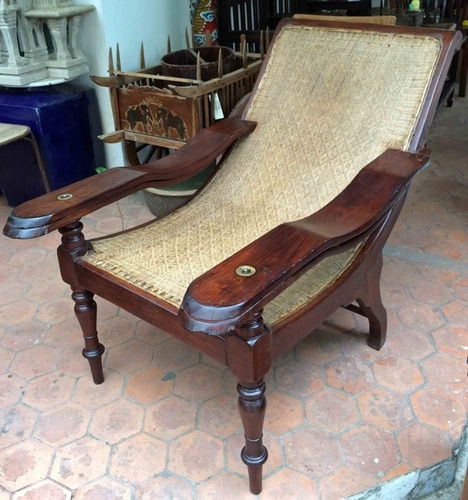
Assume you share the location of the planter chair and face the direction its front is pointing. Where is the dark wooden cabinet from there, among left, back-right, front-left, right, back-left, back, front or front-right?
back-right

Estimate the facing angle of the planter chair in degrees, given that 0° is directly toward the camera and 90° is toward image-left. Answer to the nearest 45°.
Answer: approximately 45°

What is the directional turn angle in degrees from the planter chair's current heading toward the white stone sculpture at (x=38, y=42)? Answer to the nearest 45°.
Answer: approximately 90° to its right

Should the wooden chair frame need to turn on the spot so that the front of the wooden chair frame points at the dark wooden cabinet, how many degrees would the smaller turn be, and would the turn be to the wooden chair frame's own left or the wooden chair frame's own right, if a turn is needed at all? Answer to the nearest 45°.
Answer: approximately 135° to the wooden chair frame's own right

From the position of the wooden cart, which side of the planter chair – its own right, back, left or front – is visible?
right
